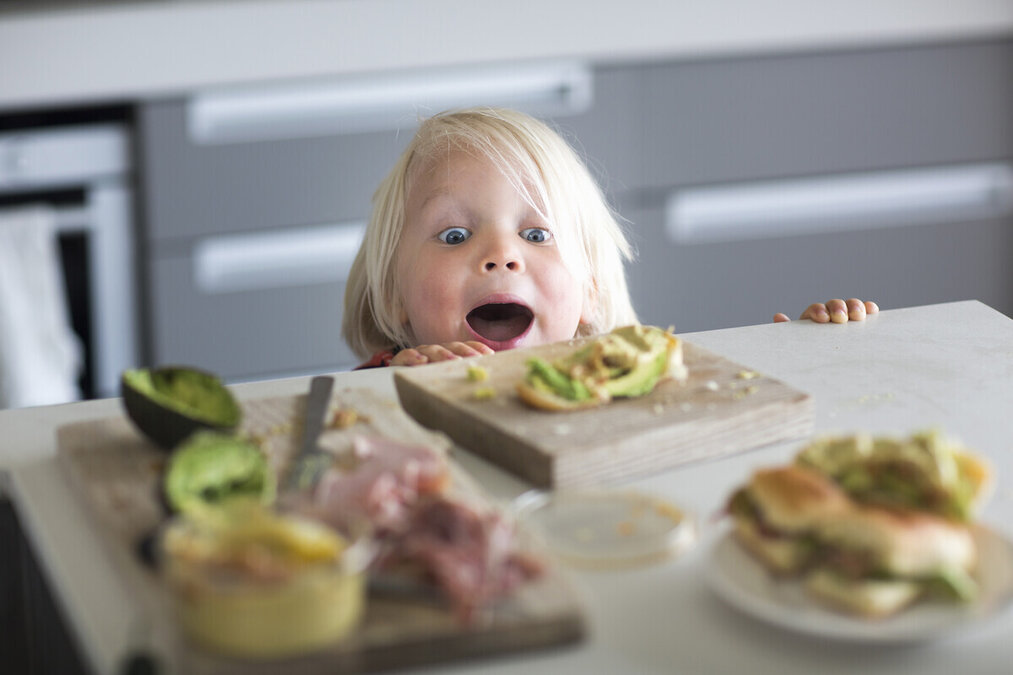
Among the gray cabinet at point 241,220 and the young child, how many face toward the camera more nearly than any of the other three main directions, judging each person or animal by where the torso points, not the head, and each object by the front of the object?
2

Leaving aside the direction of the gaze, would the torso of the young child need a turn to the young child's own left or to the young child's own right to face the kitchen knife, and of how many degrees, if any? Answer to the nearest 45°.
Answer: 0° — they already face it

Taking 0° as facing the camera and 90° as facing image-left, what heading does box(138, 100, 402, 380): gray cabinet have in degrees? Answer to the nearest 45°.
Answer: approximately 0°

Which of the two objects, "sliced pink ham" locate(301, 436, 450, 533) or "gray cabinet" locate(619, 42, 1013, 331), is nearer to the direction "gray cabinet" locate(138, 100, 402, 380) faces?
the sliced pink ham

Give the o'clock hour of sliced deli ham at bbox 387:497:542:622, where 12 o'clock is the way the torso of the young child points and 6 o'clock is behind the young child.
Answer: The sliced deli ham is roughly at 12 o'clock from the young child.

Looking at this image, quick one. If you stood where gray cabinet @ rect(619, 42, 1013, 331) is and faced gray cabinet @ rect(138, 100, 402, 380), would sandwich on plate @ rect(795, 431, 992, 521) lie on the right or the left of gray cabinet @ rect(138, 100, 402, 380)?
left
